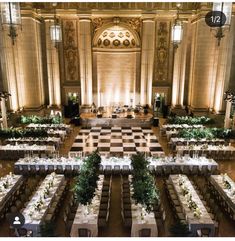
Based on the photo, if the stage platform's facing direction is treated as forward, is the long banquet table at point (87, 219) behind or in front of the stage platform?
in front

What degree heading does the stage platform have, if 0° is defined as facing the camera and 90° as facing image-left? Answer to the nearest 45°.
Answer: approximately 0°

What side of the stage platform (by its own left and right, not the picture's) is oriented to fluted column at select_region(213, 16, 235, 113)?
left

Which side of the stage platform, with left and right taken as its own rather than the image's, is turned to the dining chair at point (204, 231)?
front

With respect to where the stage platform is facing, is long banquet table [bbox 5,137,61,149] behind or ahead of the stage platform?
ahead

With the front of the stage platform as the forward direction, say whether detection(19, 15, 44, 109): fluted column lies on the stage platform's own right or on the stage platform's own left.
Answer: on the stage platform's own right

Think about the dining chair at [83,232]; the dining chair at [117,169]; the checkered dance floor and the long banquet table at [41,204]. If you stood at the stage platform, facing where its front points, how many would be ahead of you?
4

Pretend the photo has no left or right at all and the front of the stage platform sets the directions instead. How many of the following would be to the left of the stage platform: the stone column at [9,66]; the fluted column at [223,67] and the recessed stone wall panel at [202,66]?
2

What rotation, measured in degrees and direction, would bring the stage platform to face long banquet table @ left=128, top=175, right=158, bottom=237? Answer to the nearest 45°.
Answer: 0° — it already faces it

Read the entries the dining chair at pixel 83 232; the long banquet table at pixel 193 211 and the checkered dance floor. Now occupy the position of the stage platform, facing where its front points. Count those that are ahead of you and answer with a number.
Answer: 3

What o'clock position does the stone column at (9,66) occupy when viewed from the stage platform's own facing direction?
The stone column is roughly at 3 o'clock from the stage platform.

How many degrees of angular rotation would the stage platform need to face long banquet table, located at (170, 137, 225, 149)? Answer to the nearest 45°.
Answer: approximately 45° to its left

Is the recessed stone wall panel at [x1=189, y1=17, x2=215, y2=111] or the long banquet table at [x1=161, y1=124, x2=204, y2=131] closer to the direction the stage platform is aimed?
the long banquet table

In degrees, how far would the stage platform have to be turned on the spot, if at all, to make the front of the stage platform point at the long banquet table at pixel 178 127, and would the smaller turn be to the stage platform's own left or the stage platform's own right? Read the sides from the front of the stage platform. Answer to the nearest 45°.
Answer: approximately 45° to the stage platform's own left
